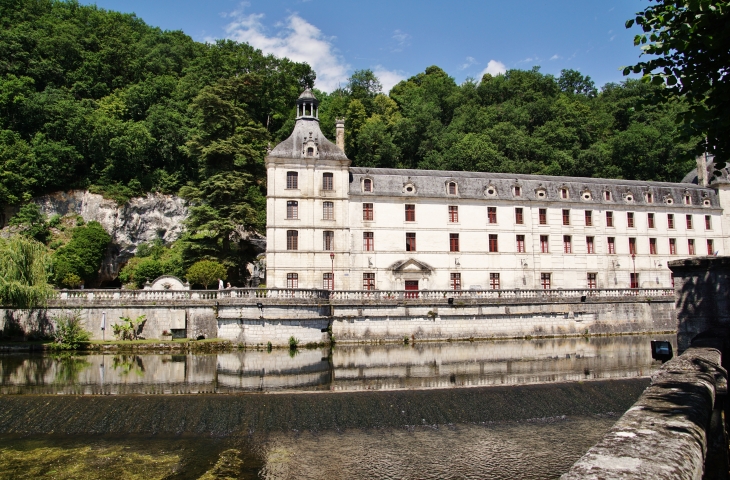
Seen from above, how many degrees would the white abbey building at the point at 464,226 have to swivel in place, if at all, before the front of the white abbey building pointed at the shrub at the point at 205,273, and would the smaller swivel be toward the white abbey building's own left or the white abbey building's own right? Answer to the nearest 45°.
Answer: approximately 90° to the white abbey building's own right

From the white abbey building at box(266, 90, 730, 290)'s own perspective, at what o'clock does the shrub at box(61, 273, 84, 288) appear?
The shrub is roughly at 4 o'clock from the white abbey building.

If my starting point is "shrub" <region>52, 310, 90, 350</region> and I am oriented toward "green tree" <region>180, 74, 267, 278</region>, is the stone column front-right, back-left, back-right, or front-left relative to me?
back-right

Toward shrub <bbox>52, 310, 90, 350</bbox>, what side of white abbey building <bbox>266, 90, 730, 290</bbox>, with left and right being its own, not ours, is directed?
right

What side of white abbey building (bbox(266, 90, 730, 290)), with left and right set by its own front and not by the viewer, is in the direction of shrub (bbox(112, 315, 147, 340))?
right

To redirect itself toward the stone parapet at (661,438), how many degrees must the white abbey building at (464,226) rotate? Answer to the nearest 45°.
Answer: approximately 45° to its right

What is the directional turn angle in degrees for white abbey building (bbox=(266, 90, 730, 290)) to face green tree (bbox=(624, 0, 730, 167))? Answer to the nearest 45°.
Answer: approximately 45° to its right

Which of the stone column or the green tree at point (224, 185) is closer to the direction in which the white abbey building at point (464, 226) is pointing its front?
the stone column

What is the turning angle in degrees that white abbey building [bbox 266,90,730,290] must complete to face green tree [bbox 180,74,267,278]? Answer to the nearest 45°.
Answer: approximately 135° to its right

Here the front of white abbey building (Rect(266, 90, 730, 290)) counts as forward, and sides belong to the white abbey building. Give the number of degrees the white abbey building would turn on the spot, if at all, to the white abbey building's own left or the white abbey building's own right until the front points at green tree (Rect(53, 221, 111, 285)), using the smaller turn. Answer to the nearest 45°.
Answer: approximately 135° to the white abbey building's own right

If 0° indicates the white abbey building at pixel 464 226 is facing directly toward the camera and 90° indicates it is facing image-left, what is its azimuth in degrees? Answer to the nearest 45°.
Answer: approximately 315°

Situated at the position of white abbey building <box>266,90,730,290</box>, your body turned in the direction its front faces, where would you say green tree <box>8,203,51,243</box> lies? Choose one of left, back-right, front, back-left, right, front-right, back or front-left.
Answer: back-right
